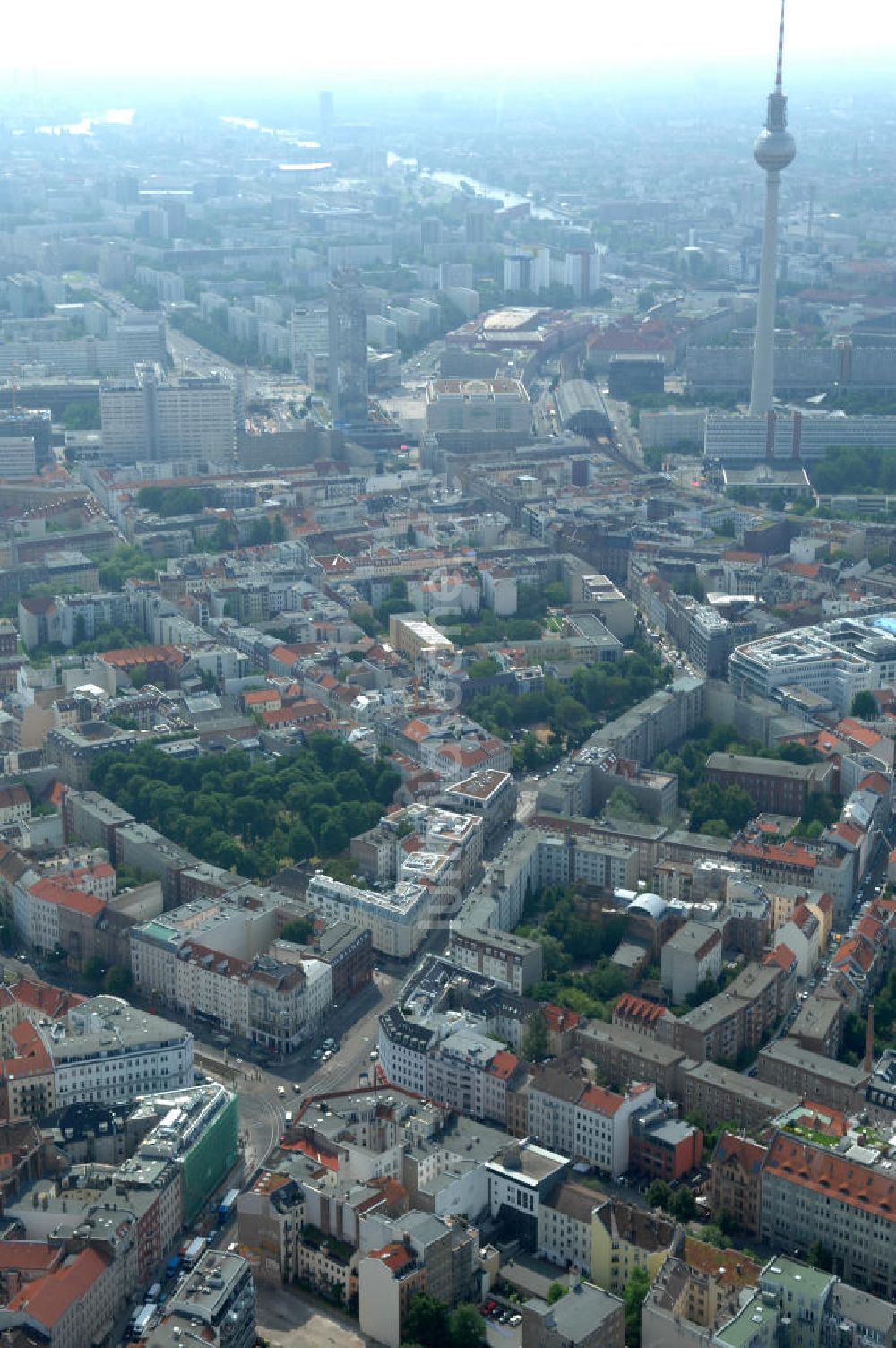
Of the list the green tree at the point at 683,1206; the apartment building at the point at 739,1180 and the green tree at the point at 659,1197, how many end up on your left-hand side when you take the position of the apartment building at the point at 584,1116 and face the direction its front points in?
3

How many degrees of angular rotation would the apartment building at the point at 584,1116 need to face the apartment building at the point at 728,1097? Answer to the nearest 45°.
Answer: approximately 135° to its left

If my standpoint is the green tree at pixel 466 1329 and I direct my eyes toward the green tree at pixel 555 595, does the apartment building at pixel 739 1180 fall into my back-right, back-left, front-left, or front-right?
front-right

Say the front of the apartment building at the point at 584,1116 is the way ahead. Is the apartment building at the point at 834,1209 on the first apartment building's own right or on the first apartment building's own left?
on the first apartment building's own left

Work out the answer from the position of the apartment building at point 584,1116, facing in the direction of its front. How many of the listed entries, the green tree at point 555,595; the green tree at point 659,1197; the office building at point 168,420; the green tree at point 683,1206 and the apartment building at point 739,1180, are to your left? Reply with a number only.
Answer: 3

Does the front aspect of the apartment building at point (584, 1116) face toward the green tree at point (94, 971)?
no

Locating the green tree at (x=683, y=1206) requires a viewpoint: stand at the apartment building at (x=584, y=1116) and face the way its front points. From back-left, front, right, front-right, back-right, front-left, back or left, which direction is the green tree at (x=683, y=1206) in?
left

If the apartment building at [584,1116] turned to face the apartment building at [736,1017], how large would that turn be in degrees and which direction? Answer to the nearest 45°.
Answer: approximately 180°

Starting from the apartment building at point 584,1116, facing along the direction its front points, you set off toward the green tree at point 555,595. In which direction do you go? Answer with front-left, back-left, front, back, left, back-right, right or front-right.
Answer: back-right

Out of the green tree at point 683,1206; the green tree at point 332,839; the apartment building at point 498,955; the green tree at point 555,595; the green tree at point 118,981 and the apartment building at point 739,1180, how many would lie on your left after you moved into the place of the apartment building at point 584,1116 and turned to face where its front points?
2

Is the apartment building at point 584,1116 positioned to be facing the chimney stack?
no

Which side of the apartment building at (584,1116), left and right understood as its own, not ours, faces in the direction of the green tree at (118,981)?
right

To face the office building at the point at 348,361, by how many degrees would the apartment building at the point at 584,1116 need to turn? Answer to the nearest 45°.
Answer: approximately 135° to its right

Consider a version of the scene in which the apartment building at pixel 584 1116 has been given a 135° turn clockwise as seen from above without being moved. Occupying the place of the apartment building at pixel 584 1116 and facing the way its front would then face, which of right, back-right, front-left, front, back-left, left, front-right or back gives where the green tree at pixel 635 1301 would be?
back

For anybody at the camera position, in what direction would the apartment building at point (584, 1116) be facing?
facing the viewer and to the left of the viewer

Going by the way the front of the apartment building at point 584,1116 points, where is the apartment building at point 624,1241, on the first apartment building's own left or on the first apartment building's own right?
on the first apartment building's own left

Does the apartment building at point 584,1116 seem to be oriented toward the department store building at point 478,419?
no

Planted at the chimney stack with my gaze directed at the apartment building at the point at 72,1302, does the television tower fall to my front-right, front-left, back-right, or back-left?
back-right

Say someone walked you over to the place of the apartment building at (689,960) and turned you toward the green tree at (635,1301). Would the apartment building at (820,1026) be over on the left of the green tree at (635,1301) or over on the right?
left
